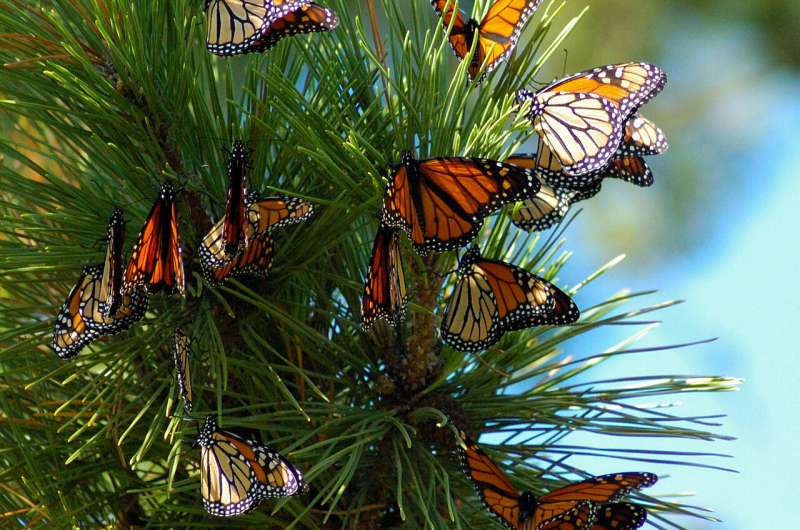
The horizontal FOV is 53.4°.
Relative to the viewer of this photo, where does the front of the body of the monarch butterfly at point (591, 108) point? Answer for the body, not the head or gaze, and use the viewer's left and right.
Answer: facing to the left of the viewer

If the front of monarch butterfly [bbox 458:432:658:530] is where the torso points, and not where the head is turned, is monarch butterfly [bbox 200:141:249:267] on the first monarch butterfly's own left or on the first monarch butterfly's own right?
on the first monarch butterfly's own left

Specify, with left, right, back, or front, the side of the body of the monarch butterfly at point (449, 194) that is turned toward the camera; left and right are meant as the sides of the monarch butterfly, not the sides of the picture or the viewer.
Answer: back

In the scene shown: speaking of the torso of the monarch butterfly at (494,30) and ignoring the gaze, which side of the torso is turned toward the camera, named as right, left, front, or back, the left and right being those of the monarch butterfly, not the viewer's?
back

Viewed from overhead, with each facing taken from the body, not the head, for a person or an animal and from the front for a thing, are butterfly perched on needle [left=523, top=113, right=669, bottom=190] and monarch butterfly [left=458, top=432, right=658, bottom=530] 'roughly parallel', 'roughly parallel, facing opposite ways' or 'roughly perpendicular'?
roughly perpendicular

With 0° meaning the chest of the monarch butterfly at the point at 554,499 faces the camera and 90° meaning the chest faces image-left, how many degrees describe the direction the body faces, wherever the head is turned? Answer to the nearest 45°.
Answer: approximately 180°
